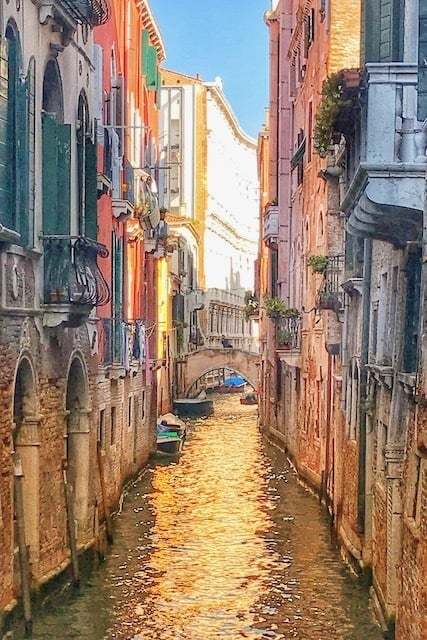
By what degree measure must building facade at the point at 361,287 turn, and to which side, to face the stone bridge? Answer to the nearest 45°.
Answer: approximately 90° to its right

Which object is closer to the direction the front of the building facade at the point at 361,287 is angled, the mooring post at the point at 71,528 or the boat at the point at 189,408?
the mooring post

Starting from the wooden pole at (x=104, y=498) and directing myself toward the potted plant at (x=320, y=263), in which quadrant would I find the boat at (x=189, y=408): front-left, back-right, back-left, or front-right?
front-left

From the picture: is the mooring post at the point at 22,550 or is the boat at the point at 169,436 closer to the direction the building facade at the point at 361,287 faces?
the mooring post

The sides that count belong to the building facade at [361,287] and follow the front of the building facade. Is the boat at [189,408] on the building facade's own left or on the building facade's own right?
on the building facade's own right

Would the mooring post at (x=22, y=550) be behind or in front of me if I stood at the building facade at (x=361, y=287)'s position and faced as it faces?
in front

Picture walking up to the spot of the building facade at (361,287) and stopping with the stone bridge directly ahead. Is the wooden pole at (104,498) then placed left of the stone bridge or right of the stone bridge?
left

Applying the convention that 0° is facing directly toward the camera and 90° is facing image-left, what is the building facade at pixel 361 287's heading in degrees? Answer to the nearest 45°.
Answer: approximately 90°

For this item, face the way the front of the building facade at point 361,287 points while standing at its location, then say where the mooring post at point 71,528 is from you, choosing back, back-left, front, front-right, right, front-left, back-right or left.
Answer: front

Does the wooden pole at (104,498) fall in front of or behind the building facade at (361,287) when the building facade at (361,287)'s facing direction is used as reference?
in front
